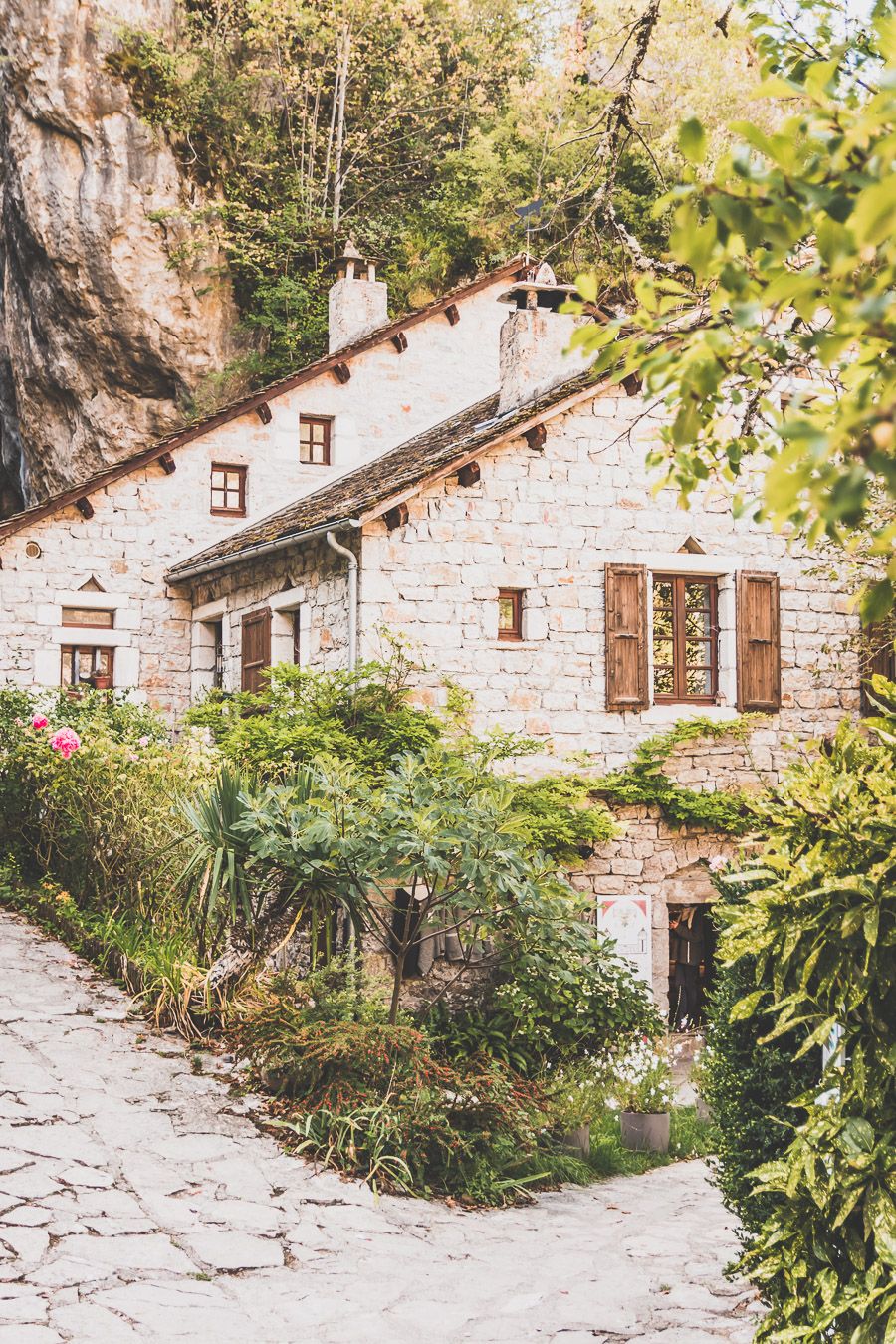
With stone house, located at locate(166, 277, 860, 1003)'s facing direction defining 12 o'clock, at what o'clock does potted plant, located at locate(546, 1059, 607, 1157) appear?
The potted plant is roughly at 12 o'clock from the stone house.

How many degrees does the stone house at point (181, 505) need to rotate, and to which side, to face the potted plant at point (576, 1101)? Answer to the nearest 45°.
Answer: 0° — it already faces it

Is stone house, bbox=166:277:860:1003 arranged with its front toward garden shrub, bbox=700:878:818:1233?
yes

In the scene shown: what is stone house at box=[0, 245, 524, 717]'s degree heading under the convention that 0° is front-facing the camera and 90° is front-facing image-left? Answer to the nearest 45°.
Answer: approximately 0°

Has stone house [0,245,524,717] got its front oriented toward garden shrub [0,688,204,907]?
yes

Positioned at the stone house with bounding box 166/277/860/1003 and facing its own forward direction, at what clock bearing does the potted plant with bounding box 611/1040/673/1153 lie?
The potted plant is roughly at 12 o'clock from the stone house.

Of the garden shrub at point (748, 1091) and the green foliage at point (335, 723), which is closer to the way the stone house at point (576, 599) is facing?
the garden shrub

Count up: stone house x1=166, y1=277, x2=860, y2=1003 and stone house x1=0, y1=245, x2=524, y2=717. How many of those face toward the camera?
2
